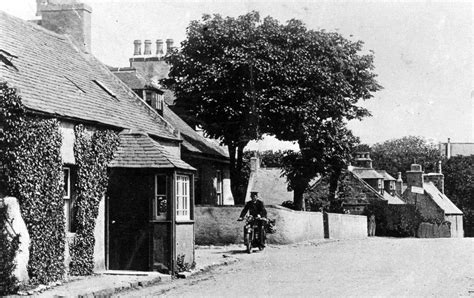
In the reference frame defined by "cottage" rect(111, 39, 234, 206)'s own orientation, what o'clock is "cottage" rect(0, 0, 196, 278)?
"cottage" rect(0, 0, 196, 278) is roughly at 2 o'clock from "cottage" rect(111, 39, 234, 206).

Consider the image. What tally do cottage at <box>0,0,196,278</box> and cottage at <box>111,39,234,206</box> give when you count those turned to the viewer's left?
0

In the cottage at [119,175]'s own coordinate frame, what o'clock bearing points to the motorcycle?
The motorcycle is roughly at 9 o'clock from the cottage.

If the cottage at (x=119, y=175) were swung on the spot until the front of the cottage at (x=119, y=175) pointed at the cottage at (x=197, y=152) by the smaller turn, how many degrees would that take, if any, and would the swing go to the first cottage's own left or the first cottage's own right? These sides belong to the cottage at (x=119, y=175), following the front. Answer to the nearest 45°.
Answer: approximately 135° to the first cottage's own left

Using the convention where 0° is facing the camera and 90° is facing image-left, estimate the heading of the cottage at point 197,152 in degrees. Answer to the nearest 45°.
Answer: approximately 315°

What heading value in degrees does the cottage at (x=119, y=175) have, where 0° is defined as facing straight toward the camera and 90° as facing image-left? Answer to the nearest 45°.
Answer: approximately 315°

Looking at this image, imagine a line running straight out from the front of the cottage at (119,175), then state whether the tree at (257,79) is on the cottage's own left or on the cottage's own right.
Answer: on the cottage's own left

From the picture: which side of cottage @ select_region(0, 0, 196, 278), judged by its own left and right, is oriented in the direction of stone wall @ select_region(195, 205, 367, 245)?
left

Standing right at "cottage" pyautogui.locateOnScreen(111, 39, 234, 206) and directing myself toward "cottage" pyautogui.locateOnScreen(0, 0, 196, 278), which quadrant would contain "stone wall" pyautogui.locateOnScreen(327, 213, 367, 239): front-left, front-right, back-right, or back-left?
back-left
